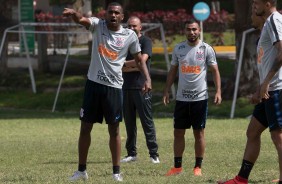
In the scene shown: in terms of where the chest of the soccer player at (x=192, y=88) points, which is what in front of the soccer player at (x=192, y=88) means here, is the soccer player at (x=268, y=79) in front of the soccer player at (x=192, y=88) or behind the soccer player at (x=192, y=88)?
in front

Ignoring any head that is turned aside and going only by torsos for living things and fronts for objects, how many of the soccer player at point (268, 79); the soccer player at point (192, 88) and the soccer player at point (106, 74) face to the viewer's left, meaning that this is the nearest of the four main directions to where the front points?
1

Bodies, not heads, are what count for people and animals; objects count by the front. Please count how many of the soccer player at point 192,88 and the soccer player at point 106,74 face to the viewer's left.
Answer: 0

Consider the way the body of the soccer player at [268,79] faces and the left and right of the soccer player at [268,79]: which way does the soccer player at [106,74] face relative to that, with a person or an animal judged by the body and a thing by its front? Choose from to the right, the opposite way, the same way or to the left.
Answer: to the left

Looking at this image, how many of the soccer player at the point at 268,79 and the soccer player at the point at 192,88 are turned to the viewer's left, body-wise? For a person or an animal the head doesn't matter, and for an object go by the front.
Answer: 1

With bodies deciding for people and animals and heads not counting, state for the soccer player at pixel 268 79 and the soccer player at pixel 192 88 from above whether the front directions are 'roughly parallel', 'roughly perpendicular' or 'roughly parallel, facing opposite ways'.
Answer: roughly perpendicular

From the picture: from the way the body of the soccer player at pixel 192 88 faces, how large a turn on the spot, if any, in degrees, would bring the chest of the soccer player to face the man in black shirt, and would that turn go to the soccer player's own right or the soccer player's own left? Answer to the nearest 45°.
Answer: approximately 135° to the soccer player's own right

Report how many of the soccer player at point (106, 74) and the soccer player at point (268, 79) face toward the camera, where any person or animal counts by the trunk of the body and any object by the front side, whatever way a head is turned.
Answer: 1

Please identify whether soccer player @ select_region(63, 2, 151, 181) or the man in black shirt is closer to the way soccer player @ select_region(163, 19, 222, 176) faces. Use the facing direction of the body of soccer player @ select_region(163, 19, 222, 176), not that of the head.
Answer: the soccer player

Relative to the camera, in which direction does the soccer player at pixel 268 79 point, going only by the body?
to the viewer's left

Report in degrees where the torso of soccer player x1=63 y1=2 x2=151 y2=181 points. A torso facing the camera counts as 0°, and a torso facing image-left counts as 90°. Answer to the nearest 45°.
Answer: approximately 0°
